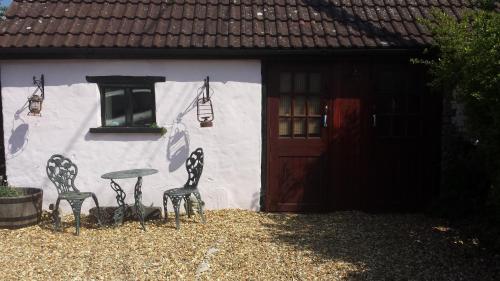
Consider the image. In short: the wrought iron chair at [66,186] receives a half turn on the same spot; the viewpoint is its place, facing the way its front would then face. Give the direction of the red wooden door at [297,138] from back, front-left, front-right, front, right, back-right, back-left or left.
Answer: back-right

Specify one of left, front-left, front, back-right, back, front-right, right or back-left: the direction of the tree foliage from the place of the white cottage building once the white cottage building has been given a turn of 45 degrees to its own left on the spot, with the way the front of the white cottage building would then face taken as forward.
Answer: front

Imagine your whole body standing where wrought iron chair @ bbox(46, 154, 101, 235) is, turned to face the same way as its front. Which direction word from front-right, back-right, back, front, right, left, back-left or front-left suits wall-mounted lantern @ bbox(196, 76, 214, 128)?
front-left

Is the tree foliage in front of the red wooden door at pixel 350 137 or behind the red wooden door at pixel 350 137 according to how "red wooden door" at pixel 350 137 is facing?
in front

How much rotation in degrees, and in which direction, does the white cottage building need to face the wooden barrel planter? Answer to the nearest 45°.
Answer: approximately 90° to its right

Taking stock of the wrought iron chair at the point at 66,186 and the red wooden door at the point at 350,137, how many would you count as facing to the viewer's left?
0

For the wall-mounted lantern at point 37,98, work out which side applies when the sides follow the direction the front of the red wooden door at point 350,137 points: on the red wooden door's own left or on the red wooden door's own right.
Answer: on the red wooden door's own right

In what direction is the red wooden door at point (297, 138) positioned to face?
toward the camera

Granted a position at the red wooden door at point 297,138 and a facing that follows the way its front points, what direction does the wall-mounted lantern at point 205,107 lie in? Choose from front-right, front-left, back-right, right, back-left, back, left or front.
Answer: right

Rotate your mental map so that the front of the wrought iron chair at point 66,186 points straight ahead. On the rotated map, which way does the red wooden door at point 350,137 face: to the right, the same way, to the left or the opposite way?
to the right

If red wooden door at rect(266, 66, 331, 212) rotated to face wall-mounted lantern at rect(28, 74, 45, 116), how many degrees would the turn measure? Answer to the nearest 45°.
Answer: approximately 90° to its right

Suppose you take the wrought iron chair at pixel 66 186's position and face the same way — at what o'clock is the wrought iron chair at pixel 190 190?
the wrought iron chair at pixel 190 190 is roughly at 11 o'clock from the wrought iron chair at pixel 66 186.

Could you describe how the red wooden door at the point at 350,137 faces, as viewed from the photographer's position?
facing the viewer

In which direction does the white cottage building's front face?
toward the camera
